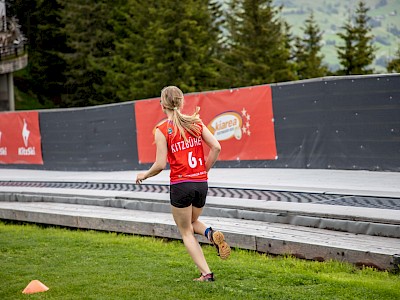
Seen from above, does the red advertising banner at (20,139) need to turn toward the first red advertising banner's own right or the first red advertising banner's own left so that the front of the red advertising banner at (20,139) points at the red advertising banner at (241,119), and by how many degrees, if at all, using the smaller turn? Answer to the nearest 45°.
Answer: approximately 45° to the first red advertising banner's own left

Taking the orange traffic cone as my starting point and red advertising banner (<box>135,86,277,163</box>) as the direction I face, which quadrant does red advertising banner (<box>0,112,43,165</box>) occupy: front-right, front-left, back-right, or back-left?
front-left

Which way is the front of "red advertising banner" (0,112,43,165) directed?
toward the camera

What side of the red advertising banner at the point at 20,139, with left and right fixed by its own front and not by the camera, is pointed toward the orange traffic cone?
front
